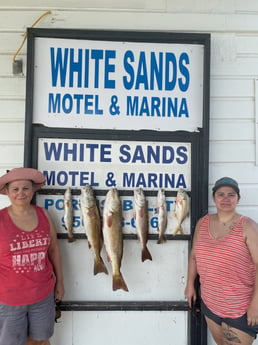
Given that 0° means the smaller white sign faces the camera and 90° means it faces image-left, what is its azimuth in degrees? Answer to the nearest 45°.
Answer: approximately 0°

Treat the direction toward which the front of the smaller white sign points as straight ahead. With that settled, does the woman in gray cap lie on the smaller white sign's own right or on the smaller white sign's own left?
on the smaller white sign's own left

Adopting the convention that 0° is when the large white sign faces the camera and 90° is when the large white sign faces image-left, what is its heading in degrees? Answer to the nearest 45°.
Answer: approximately 0°

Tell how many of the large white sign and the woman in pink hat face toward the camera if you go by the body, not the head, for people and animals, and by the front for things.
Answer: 2

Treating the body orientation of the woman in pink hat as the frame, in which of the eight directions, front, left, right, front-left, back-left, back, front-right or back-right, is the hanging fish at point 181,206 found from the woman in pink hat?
left
